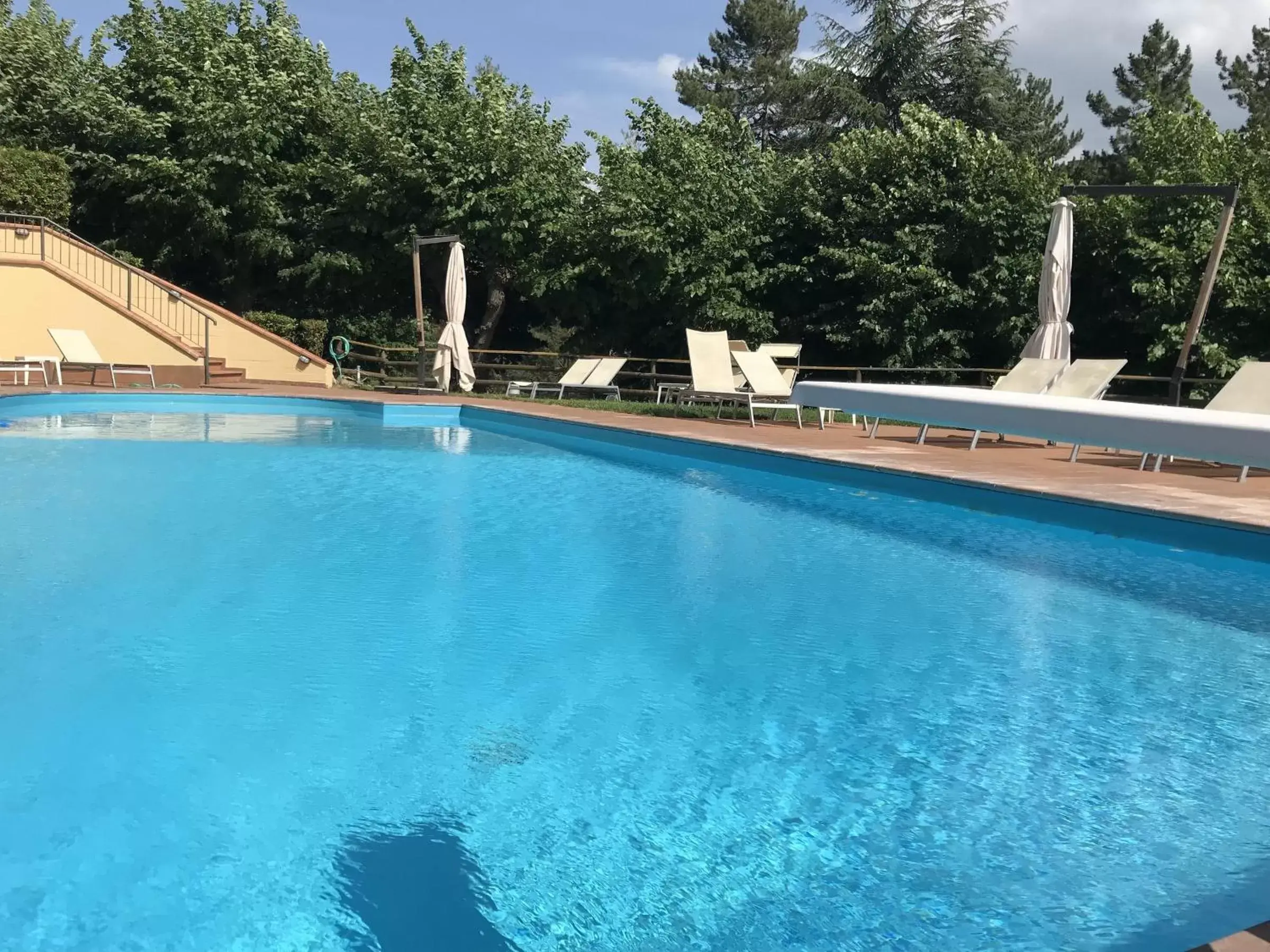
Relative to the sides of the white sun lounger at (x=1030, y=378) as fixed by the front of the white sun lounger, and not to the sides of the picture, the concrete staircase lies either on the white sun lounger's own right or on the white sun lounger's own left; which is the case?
on the white sun lounger's own right

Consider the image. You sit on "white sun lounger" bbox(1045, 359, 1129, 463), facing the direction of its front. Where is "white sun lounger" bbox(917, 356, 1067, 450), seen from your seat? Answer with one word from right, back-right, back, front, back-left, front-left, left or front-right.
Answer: right

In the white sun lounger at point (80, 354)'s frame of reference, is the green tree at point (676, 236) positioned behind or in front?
in front

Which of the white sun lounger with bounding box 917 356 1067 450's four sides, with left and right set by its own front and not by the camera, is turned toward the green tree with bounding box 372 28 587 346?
right

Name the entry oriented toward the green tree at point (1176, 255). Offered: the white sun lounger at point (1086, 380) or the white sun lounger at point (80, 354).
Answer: the white sun lounger at point (80, 354)

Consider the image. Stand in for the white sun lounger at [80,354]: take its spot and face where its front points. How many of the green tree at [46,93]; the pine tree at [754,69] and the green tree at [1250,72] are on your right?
0

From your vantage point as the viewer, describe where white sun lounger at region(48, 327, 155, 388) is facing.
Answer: facing the viewer and to the right of the viewer

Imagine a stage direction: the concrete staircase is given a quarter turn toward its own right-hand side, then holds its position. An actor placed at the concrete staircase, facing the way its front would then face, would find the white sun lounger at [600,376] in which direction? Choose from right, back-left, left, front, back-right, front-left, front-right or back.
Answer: front-left

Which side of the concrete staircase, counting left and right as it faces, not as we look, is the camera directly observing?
right

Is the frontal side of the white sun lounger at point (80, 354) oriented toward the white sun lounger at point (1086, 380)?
yes

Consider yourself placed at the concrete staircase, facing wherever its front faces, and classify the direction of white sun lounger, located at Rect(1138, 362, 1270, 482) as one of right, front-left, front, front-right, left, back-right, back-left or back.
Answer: front-right

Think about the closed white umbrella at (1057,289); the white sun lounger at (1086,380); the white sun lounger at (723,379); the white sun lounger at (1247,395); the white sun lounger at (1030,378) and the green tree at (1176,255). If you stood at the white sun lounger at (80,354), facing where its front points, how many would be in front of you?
6

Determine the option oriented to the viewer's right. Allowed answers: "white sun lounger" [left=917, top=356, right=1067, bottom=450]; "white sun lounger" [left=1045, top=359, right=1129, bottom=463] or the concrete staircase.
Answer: the concrete staircase

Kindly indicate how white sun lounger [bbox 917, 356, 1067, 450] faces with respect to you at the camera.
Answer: facing the viewer and to the left of the viewer

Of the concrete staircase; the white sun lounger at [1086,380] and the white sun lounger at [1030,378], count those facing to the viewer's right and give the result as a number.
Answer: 1

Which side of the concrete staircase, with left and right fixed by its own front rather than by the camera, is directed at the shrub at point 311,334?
front

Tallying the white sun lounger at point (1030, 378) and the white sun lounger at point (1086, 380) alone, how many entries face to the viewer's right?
0
